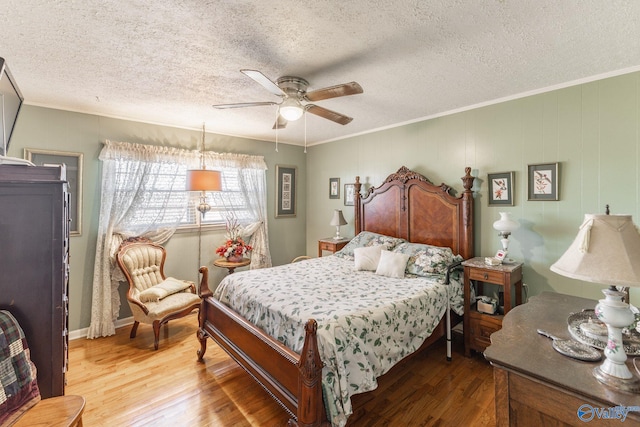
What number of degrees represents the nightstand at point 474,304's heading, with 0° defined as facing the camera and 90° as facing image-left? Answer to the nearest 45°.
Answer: approximately 45°

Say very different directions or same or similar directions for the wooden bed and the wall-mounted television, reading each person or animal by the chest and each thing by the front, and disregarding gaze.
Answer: very different directions

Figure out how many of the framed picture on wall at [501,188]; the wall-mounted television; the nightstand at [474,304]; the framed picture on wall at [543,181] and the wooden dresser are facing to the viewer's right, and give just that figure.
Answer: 1

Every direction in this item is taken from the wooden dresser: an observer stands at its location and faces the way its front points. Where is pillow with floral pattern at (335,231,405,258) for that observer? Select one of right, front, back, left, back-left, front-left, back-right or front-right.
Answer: front

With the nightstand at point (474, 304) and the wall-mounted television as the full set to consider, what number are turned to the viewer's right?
1

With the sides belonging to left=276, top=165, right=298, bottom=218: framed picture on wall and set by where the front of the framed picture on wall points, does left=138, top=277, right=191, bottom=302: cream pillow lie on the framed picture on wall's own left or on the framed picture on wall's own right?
on the framed picture on wall's own right

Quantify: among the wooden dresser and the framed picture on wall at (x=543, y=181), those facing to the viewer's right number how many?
0

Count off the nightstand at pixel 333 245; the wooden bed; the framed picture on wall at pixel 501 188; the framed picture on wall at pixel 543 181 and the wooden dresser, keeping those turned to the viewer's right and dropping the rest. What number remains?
0

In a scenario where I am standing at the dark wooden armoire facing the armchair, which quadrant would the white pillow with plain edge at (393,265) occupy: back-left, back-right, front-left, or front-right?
front-right

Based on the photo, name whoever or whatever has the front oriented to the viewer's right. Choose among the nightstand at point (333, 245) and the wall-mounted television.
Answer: the wall-mounted television

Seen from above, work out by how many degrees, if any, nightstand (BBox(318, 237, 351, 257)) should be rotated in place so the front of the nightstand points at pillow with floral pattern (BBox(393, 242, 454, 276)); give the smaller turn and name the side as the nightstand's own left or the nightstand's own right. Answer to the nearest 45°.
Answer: approximately 90° to the nightstand's own left

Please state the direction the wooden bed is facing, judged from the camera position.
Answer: facing the viewer and to the left of the viewer

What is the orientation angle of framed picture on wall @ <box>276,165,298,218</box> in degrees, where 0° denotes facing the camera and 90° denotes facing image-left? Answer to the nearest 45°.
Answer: approximately 315°

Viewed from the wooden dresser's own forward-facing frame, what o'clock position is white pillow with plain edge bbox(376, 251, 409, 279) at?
The white pillow with plain edge is roughly at 12 o'clock from the wooden dresser.

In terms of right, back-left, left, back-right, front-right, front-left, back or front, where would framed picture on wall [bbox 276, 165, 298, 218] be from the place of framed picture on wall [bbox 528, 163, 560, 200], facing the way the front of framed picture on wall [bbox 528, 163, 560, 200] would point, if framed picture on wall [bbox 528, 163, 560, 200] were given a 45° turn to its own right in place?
front

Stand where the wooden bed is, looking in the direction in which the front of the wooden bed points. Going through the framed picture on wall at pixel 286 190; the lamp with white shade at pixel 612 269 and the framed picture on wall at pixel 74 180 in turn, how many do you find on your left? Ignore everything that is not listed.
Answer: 1

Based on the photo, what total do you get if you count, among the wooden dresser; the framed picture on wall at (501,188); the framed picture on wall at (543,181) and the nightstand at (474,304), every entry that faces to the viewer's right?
0

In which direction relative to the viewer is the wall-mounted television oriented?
to the viewer's right

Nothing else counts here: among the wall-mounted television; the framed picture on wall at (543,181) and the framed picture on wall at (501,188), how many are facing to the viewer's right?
1
